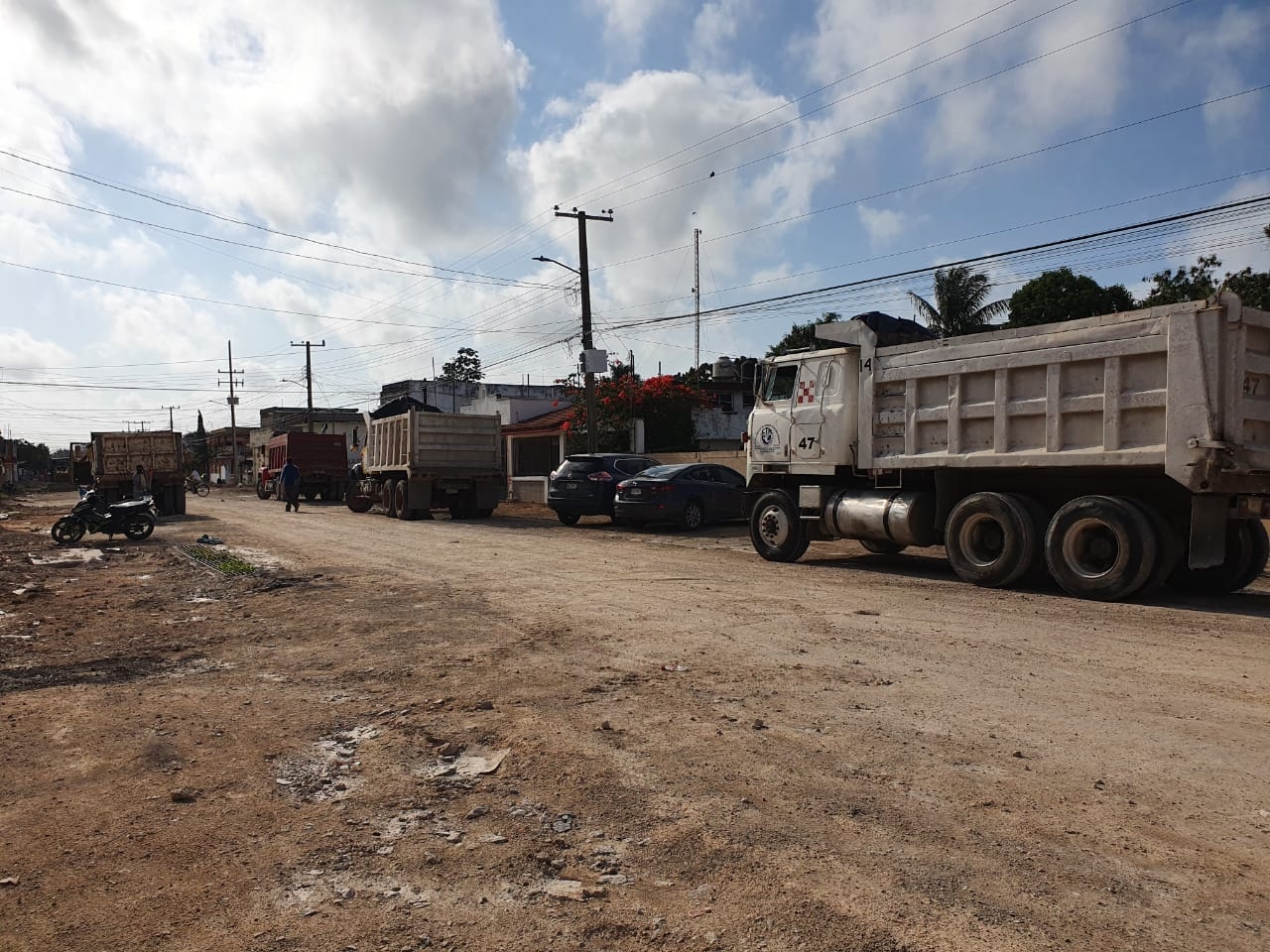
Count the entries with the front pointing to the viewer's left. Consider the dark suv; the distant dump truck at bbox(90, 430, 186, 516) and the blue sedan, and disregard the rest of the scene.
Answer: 0

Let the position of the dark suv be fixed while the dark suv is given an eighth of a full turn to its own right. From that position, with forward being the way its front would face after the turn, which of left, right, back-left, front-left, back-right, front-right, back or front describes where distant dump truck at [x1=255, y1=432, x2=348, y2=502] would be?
back-left

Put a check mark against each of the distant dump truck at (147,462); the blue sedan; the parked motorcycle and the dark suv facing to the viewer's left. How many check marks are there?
1

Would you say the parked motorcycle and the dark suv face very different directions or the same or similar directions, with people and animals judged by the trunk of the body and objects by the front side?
very different directions

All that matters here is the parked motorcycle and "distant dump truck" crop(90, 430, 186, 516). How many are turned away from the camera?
1

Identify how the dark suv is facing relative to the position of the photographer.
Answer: facing away from the viewer and to the right of the viewer

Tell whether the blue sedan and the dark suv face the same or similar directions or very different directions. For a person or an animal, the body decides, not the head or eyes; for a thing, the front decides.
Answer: same or similar directions

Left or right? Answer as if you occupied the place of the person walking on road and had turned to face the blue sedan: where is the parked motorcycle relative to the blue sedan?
right

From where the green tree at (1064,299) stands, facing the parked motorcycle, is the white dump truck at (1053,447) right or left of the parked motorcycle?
left

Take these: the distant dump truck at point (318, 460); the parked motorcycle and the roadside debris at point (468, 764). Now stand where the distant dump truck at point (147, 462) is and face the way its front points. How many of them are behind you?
2

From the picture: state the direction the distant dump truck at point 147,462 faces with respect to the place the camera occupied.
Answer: facing away from the viewer

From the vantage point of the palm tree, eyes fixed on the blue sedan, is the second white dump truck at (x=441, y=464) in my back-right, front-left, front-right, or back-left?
front-right

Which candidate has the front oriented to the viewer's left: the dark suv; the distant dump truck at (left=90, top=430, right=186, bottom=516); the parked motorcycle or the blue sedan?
the parked motorcycle

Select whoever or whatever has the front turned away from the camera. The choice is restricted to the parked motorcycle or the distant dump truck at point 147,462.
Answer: the distant dump truck

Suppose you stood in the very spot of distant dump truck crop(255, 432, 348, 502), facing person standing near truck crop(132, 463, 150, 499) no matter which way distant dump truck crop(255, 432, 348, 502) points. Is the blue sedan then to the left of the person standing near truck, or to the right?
left

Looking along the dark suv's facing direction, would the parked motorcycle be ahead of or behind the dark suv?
behind

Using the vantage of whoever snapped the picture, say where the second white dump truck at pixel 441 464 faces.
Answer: facing away from the viewer and to the left of the viewer
